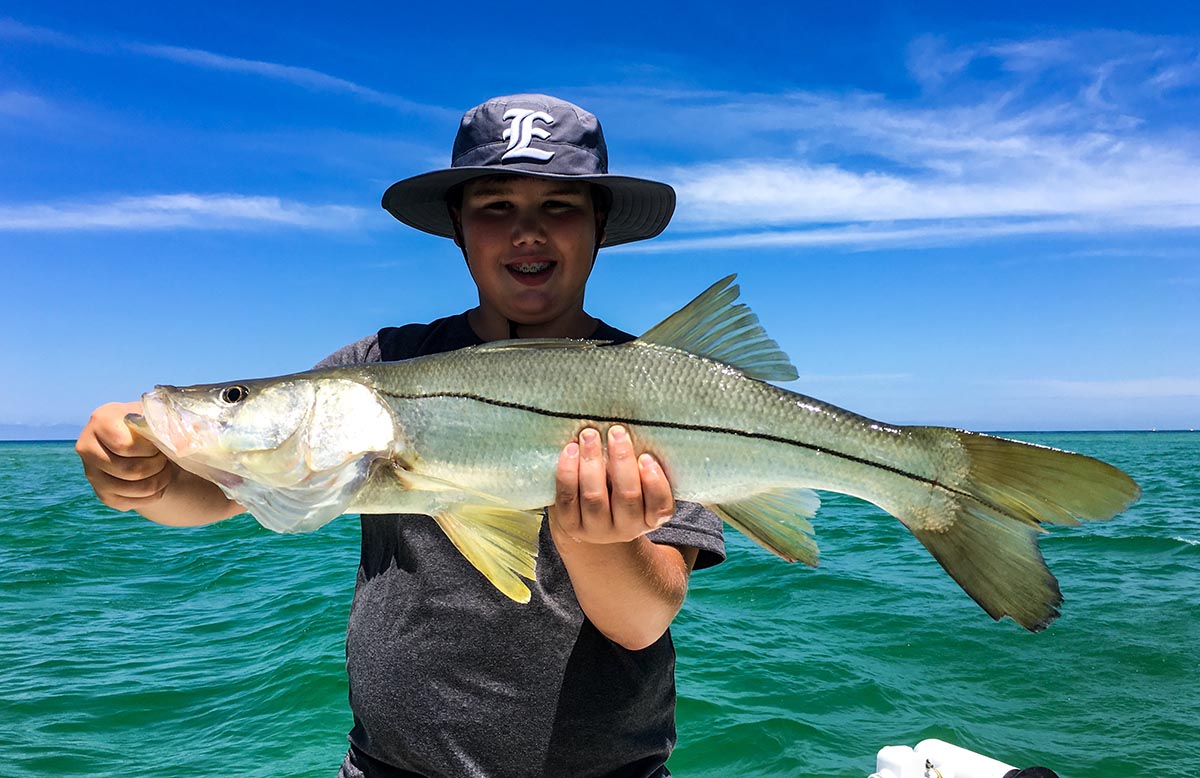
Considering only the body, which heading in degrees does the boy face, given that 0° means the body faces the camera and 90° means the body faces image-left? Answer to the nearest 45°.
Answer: approximately 0°

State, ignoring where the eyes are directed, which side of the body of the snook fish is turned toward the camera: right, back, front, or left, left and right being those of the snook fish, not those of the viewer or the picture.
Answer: left
